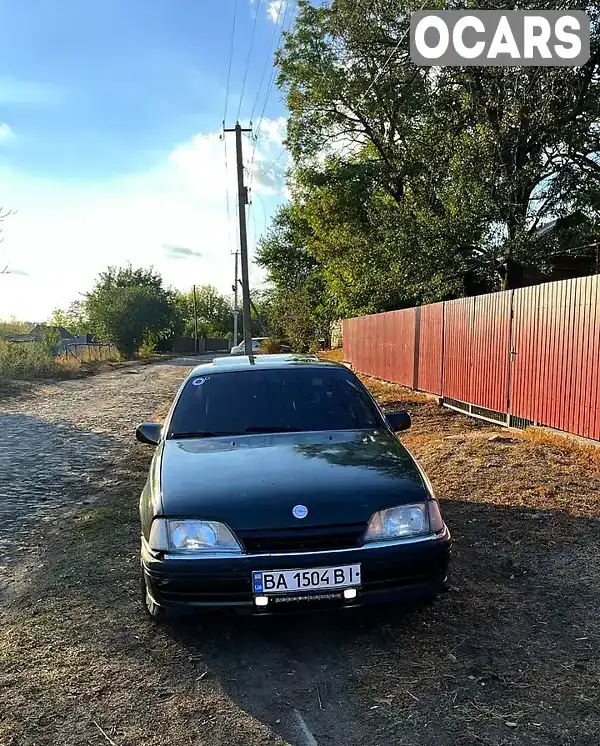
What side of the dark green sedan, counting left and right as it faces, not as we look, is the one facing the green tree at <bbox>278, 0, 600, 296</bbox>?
back

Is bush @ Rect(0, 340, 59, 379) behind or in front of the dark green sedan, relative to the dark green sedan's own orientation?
behind

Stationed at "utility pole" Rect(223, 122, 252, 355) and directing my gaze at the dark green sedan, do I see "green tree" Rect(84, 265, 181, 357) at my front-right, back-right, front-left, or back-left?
back-right

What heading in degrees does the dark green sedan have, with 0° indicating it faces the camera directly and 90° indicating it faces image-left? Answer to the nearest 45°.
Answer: approximately 0°

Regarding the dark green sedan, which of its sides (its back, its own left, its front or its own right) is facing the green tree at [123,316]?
back

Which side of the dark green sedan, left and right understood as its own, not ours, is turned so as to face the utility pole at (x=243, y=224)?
back

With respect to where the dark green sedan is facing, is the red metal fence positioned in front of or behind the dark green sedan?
behind

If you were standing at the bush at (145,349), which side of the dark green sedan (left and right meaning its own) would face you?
back
